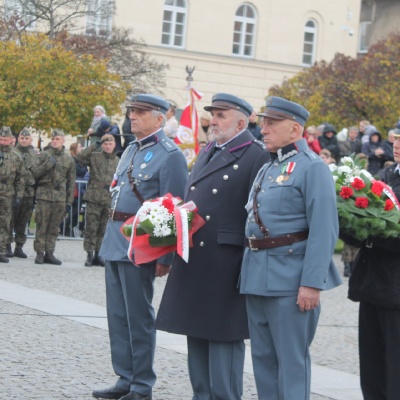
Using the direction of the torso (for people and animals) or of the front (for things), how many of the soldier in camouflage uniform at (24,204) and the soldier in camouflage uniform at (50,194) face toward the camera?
2

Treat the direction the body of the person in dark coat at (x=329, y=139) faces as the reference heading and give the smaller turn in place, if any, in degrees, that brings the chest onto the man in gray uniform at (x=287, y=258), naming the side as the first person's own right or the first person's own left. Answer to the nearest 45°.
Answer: approximately 45° to the first person's own left

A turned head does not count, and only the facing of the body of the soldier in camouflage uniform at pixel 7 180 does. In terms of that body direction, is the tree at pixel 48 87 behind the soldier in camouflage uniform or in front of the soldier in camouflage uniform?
behind

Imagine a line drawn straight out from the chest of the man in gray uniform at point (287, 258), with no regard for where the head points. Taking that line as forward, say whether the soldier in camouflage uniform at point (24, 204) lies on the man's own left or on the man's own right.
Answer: on the man's own right

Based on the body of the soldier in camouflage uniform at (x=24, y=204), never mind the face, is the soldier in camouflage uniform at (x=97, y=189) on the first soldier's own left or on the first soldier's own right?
on the first soldier's own left

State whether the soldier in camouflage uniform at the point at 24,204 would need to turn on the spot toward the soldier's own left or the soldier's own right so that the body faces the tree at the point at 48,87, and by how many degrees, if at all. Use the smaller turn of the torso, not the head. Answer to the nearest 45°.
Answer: approximately 180°

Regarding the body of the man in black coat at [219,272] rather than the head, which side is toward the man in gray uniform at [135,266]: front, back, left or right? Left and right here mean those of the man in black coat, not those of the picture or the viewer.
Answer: right
